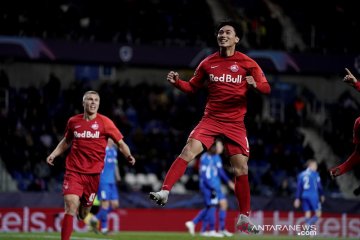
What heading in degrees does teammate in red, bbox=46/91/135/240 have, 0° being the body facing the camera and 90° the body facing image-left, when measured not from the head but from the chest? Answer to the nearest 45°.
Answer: approximately 0°

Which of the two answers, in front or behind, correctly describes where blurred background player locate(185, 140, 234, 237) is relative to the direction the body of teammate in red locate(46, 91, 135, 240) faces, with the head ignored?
behind

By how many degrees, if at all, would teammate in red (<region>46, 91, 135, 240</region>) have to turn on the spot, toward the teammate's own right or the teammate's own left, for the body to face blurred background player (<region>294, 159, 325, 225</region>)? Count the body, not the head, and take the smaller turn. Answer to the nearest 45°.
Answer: approximately 135° to the teammate's own left

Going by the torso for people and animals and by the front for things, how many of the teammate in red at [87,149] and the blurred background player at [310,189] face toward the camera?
1

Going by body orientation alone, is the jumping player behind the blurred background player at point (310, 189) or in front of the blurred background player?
behind

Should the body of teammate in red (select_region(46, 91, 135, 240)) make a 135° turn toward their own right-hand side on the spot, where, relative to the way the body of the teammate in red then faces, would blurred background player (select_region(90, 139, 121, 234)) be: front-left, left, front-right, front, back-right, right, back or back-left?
front-right
